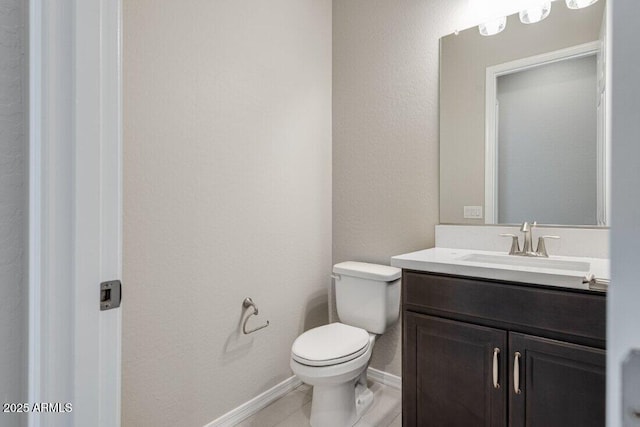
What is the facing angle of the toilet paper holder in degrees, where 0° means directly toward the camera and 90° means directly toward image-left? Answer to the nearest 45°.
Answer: approximately 315°

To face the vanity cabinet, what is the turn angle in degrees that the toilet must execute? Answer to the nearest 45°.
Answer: approximately 90° to its left

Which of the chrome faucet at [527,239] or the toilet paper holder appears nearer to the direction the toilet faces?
the toilet paper holder

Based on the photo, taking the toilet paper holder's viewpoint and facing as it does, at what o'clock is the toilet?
The toilet is roughly at 11 o'clock from the toilet paper holder.

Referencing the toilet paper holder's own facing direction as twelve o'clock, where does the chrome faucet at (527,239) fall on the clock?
The chrome faucet is roughly at 11 o'clock from the toilet paper holder.

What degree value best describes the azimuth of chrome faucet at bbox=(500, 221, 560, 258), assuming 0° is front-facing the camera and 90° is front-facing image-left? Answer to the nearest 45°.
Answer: approximately 0°

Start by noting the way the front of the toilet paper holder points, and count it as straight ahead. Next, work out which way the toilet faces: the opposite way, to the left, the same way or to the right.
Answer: to the right

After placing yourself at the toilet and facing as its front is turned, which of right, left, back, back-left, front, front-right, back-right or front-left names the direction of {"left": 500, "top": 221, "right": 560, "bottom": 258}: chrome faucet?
back-left

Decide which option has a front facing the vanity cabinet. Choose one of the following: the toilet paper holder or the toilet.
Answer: the toilet paper holder

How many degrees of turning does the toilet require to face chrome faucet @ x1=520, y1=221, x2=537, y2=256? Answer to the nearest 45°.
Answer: approximately 135° to its left

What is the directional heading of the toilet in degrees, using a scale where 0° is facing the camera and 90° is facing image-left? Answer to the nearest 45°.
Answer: approximately 45°
